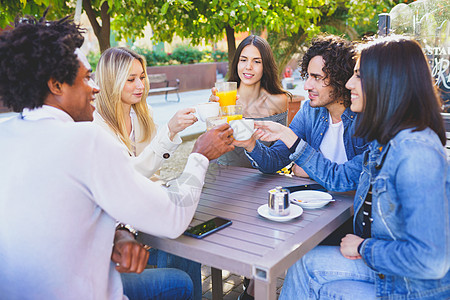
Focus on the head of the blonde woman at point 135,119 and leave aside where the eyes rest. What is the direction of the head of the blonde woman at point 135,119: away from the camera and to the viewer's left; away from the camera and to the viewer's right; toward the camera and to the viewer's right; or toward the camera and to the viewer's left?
toward the camera and to the viewer's right

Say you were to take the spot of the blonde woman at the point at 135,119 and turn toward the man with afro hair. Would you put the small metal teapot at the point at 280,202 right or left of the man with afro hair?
left

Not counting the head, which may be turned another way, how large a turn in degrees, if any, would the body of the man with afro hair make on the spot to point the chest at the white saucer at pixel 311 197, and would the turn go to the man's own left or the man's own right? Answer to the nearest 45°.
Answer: approximately 45° to the man's own right

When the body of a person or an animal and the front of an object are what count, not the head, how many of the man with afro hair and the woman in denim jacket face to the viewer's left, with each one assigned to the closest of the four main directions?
1

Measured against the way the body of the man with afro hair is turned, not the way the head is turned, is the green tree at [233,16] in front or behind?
in front

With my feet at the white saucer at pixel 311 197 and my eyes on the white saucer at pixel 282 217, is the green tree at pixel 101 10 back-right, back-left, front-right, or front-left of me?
back-right

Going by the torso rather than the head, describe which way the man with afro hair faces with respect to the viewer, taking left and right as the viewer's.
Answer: facing away from the viewer and to the right of the viewer

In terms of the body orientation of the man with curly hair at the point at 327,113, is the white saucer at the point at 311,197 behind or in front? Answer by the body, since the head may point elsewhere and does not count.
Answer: in front

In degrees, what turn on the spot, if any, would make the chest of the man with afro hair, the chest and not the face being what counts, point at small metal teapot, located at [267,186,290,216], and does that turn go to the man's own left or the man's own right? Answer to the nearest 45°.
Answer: approximately 45° to the man's own right

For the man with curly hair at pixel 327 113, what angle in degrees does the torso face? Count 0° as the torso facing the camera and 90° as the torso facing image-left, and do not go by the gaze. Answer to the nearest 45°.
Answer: approximately 45°

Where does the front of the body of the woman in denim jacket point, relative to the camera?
to the viewer's left

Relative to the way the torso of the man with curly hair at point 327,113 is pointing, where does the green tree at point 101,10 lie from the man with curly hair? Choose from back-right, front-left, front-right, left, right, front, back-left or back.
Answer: right
